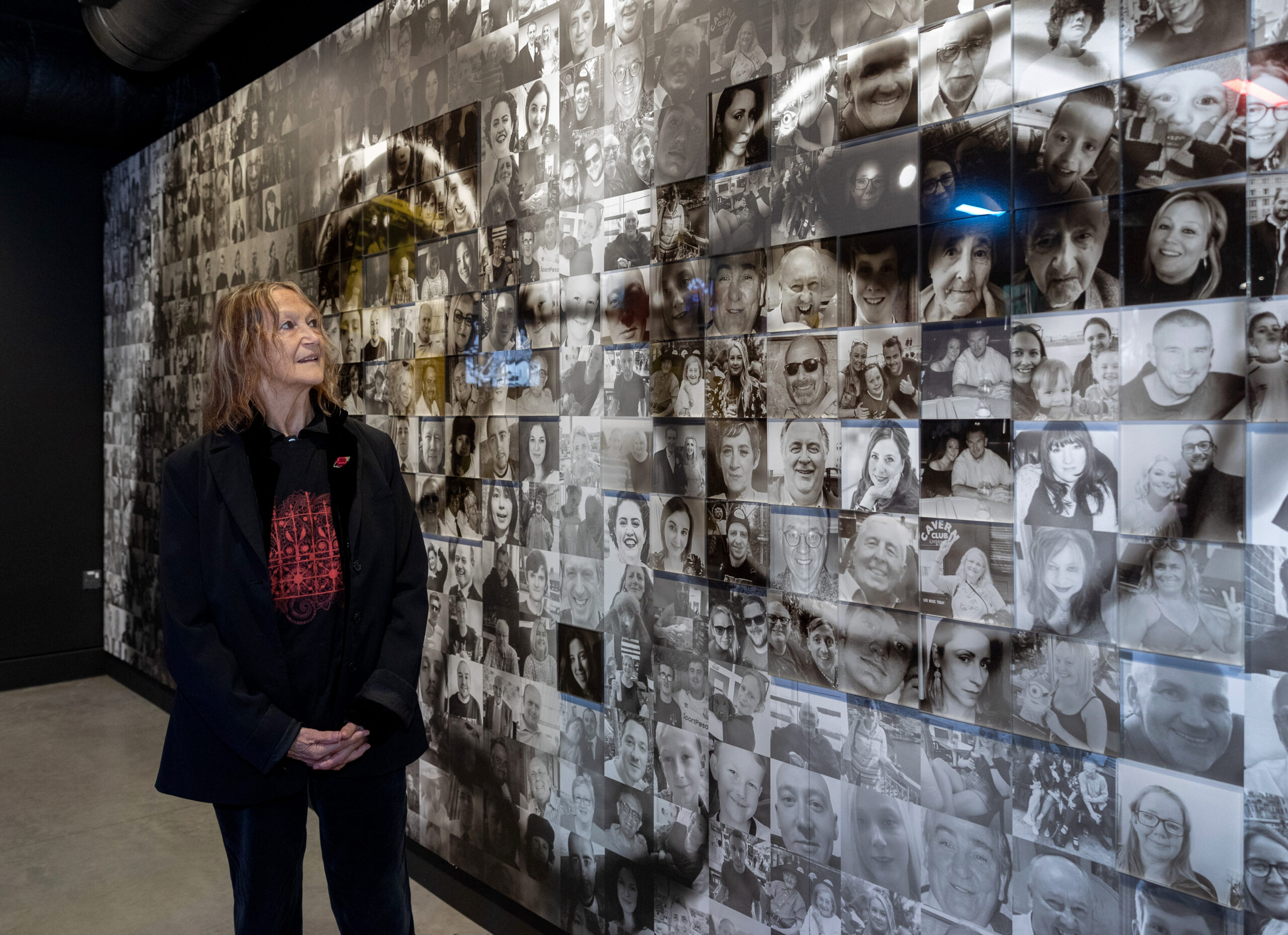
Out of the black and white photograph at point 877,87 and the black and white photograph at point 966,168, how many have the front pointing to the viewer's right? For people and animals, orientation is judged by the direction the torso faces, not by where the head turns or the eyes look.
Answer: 0

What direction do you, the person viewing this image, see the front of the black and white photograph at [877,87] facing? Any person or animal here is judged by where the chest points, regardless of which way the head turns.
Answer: facing the viewer and to the left of the viewer

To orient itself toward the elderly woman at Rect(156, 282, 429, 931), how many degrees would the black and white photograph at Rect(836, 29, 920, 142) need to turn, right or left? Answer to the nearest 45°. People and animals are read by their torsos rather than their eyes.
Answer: approximately 45° to its right

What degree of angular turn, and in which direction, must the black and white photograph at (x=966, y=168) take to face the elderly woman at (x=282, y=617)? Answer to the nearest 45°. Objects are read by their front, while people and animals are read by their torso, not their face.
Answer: approximately 45° to its right

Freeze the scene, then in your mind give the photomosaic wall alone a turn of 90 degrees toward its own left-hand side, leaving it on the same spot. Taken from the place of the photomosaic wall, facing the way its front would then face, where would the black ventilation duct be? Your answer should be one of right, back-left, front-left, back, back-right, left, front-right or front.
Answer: back

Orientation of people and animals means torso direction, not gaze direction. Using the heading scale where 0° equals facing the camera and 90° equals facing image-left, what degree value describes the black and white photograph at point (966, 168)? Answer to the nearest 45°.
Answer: approximately 45°

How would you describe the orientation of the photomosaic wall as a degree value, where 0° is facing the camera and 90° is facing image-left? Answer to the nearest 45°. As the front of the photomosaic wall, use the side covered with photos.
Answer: approximately 45°
